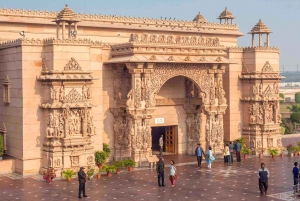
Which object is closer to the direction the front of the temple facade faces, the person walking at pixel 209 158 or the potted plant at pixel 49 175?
the person walking

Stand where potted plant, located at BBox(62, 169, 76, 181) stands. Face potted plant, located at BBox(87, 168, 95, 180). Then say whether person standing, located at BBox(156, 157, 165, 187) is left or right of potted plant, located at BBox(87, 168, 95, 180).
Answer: right

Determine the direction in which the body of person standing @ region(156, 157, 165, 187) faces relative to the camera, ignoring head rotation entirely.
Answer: away from the camera

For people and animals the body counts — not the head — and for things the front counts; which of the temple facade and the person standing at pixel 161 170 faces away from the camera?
the person standing

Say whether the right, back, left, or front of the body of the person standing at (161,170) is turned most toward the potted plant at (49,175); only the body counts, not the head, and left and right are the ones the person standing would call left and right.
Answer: left

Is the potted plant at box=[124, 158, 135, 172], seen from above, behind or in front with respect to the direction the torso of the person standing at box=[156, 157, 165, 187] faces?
in front

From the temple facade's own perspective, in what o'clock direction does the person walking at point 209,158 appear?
The person walking is roughly at 11 o'clock from the temple facade.

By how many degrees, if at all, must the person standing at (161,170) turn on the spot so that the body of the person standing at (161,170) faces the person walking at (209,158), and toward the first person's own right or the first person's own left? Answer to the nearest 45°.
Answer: approximately 45° to the first person's own right

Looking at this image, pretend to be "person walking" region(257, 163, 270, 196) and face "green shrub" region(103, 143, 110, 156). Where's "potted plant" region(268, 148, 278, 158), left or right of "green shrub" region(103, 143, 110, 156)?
right

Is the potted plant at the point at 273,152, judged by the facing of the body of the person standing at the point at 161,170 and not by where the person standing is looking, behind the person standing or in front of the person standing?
in front

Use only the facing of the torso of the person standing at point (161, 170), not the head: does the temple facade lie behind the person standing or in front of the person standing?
in front

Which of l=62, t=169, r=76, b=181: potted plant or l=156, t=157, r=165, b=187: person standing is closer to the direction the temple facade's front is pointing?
the person standing

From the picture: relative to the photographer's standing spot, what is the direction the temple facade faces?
facing the viewer and to the right of the viewer
